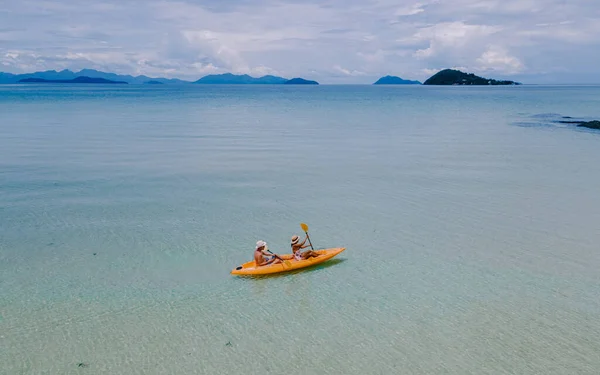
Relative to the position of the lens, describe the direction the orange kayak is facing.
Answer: facing away from the viewer and to the right of the viewer
